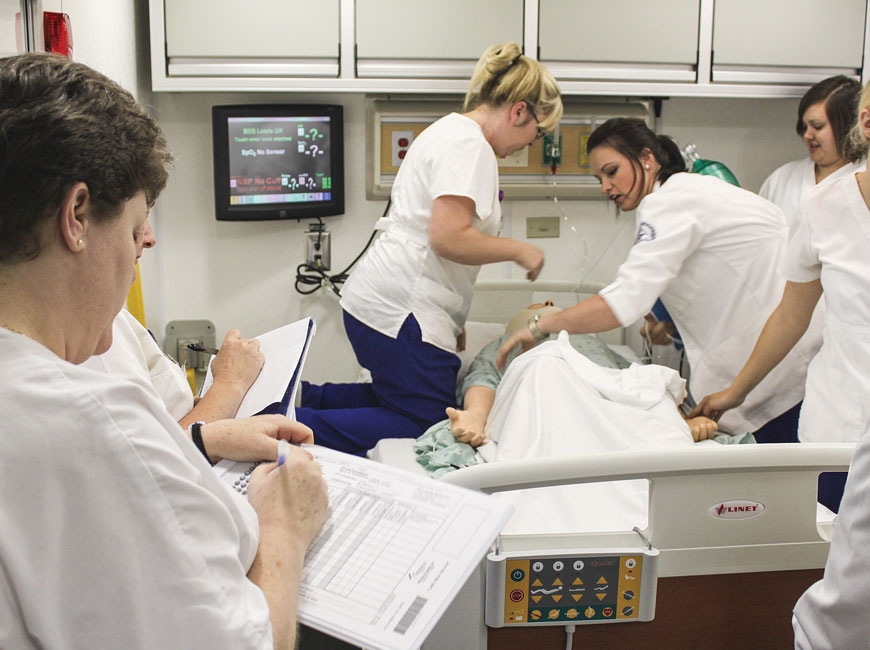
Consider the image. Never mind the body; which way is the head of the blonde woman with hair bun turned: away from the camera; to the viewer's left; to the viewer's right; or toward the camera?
to the viewer's right

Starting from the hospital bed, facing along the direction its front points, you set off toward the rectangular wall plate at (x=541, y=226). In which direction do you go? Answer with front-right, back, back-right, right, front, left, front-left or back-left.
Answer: back

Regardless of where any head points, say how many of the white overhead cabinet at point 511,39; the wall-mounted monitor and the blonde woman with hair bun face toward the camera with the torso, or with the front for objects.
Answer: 2

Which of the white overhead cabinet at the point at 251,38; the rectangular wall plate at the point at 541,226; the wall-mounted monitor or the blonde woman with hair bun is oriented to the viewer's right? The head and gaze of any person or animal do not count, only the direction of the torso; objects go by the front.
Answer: the blonde woman with hair bun

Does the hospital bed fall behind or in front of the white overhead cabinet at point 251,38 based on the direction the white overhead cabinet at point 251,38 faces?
in front

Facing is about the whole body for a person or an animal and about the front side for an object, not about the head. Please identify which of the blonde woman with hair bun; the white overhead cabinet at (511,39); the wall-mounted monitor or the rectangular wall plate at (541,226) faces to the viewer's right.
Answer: the blonde woman with hair bun
